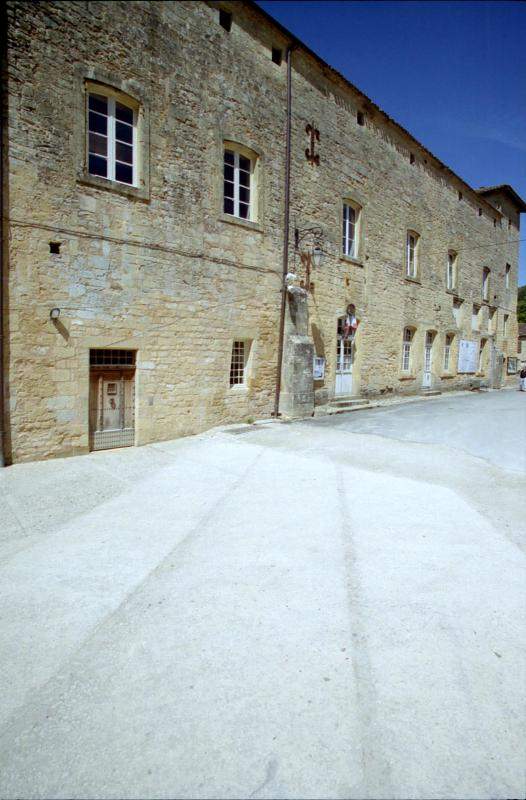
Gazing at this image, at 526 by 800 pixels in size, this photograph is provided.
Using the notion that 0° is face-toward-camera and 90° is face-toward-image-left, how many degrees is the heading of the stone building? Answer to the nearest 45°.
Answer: approximately 315°
